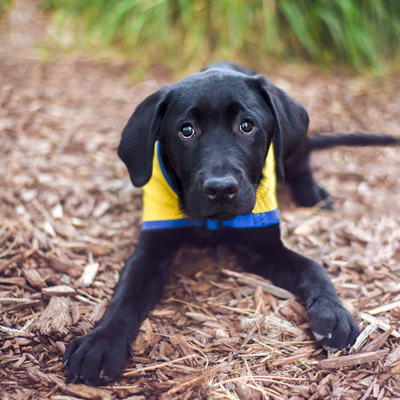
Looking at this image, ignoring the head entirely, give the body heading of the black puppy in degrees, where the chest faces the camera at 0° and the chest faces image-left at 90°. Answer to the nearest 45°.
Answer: approximately 0°

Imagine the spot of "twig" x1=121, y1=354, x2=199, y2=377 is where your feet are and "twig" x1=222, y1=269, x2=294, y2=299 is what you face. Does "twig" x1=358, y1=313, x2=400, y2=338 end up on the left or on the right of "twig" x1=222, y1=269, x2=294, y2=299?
right

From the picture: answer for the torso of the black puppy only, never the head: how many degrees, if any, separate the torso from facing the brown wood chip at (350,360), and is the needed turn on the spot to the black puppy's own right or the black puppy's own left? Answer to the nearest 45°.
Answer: approximately 45° to the black puppy's own left
